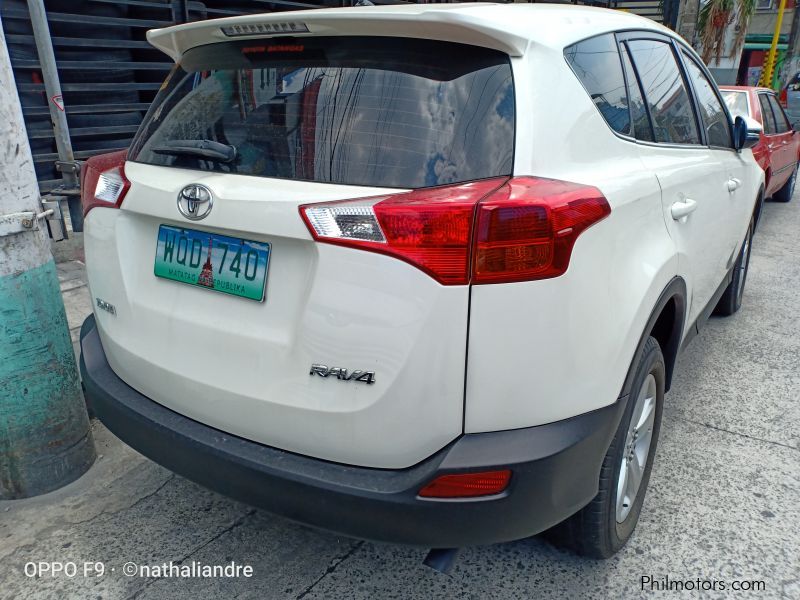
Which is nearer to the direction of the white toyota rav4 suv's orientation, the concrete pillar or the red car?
the red car

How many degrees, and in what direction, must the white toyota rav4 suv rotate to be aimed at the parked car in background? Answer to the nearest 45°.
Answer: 0° — it already faces it

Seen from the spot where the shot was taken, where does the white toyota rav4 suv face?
facing away from the viewer and to the right of the viewer

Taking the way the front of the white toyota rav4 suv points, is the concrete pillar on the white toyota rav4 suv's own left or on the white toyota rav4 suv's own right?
on the white toyota rav4 suv's own left

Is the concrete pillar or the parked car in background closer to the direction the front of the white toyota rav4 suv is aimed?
the parked car in background
